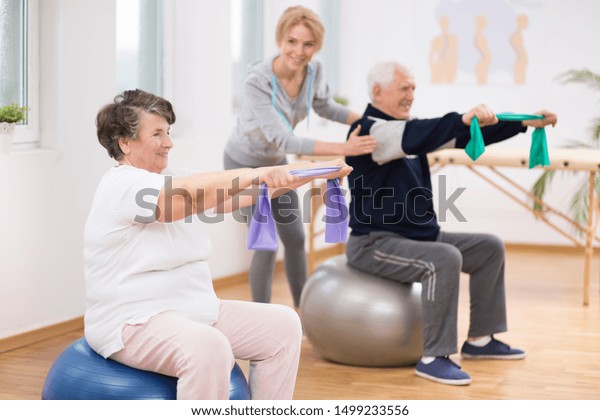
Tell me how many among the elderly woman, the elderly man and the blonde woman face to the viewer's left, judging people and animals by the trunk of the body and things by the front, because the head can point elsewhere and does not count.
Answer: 0

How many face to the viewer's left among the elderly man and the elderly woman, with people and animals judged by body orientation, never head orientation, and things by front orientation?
0

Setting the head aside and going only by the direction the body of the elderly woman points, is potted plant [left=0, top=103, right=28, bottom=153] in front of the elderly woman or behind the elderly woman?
behind

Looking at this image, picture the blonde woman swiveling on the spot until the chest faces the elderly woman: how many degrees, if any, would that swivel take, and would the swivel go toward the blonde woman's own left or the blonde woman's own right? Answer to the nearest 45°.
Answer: approximately 45° to the blonde woman's own right

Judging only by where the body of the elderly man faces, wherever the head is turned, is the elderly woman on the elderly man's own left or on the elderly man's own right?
on the elderly man's own right

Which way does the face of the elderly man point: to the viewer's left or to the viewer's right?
to the viewer's right

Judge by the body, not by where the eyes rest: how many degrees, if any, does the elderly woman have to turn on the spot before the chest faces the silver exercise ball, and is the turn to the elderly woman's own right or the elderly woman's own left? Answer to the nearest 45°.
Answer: approximately 90° to the elderly woman's own left

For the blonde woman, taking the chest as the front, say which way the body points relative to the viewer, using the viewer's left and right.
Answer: facing the viewer and to the right of the viewer

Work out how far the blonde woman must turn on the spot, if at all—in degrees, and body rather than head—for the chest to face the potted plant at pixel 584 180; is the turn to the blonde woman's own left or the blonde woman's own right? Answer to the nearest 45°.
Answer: approximately 90° to the blonde woman's own left
